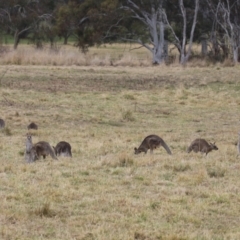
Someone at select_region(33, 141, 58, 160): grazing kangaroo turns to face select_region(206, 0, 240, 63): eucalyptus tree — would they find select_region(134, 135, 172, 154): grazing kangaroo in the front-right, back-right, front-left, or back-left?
front-right

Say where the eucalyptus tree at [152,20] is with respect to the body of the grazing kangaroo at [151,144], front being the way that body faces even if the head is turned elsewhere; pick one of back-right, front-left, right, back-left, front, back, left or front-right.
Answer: right

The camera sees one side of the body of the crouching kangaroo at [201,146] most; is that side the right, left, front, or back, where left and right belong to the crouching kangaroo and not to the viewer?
right

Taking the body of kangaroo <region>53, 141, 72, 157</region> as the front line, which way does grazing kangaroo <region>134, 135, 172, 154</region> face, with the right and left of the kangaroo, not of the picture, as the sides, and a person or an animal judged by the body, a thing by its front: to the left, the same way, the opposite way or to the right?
the same way

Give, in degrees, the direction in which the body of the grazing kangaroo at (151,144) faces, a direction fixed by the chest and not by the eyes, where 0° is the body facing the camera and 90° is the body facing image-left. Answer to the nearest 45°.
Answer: approximately 90°

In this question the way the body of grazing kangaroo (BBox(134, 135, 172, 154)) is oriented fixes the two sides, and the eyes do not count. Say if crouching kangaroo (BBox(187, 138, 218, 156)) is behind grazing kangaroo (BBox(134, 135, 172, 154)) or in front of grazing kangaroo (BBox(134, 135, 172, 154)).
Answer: behind

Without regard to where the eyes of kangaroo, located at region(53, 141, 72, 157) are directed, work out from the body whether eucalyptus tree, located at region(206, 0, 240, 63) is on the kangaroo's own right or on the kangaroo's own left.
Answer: on the kangaroo's own right

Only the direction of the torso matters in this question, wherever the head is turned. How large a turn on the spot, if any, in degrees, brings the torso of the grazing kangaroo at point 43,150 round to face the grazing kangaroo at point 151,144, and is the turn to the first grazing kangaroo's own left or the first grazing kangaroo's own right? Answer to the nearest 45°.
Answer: approximately 180°

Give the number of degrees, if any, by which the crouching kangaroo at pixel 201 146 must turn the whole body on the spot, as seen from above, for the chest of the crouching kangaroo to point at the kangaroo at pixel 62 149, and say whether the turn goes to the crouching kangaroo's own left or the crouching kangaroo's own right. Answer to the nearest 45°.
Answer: approximately 180°

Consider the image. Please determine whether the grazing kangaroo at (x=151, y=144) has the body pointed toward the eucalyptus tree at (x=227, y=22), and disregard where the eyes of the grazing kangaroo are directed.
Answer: no

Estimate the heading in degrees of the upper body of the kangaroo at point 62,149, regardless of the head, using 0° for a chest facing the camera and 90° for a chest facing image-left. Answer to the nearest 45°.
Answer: approximately 90°

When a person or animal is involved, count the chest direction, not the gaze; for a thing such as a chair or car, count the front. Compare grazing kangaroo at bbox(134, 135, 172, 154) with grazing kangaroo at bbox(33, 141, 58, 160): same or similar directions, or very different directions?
same or similar directions

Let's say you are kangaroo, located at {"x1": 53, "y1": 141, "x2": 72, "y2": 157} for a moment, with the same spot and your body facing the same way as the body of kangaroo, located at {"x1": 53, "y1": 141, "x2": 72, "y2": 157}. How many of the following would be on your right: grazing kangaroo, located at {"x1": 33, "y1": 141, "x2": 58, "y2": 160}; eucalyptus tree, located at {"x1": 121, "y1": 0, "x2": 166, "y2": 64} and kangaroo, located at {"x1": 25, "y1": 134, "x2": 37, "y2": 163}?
1

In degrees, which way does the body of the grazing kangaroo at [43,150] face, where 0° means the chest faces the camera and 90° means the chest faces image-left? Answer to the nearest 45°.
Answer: approximately 90°
